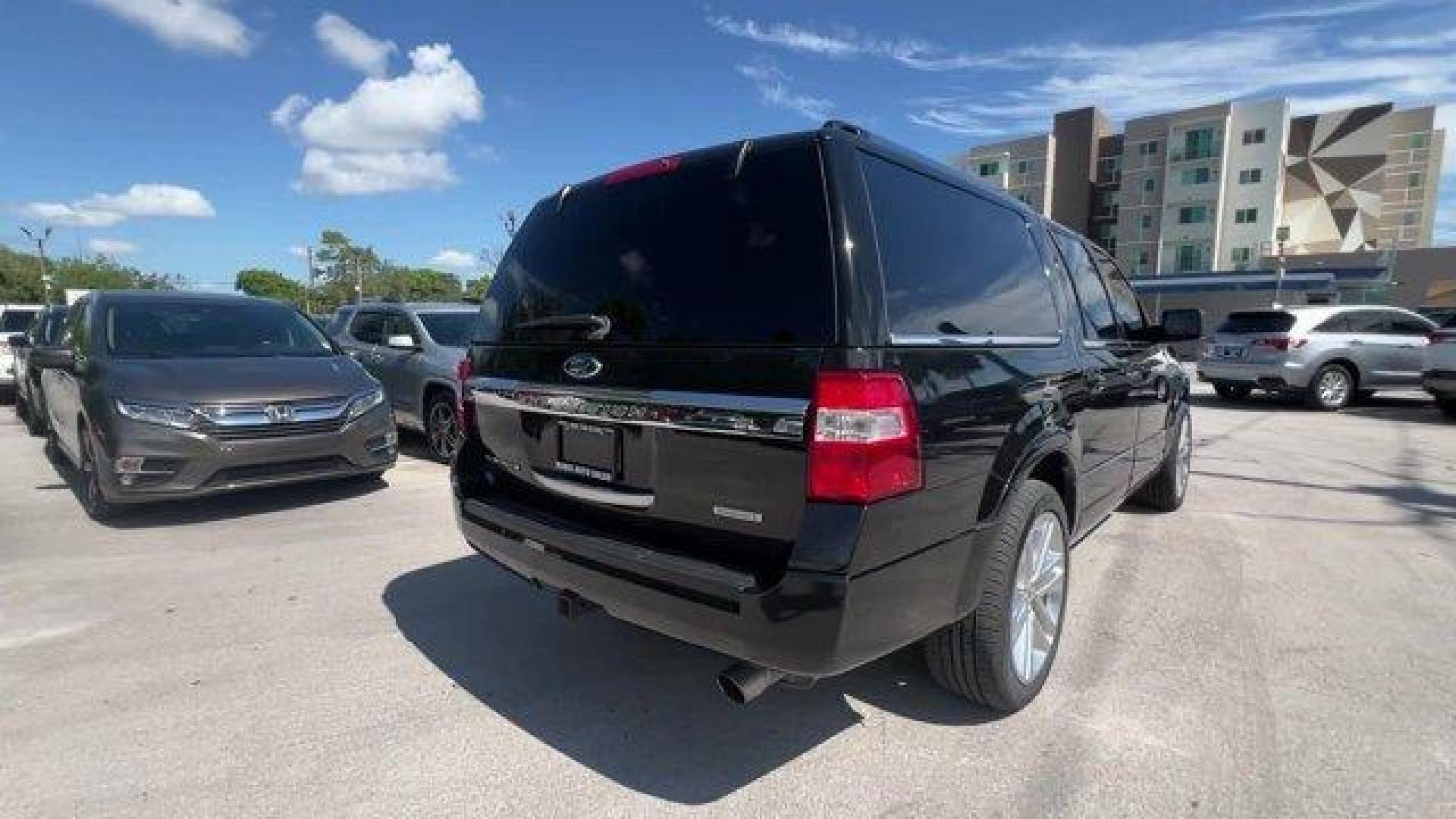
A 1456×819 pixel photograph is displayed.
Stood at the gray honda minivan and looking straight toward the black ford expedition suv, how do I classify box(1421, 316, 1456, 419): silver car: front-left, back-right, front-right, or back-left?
front-left

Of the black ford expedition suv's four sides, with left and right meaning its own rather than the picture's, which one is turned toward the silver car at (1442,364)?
front

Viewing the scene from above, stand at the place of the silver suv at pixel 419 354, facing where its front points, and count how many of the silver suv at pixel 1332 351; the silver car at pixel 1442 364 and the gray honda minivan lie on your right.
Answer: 1

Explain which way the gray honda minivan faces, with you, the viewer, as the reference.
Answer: facing the viewer and to the right of the viewer

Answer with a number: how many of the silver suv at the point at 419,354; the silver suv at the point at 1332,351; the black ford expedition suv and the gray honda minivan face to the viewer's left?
0

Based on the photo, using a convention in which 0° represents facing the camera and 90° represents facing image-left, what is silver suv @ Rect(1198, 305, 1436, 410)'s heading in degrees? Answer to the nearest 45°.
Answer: approximately 225°

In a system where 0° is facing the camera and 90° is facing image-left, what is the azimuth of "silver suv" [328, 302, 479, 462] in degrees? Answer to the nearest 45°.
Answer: approximately 315°

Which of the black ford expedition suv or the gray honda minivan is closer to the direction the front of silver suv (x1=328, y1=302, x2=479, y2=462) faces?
the black ford expedition suv

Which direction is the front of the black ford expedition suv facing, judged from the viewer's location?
facing away from the viewer and to the right of the viewer

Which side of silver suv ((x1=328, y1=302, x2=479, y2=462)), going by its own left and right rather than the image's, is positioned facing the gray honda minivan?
right

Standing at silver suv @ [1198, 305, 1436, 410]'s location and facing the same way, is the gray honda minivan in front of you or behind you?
behind

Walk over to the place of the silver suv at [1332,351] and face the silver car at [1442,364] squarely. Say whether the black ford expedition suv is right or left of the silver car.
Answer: right

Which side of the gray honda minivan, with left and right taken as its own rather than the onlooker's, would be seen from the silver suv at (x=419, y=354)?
left

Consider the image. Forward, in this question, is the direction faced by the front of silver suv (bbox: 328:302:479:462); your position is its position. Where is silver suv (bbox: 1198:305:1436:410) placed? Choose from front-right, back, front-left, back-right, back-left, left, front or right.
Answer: front-left

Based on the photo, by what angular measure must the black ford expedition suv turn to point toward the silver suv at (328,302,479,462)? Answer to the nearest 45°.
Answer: approximately 90° to its left
